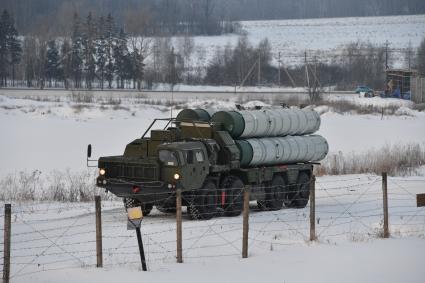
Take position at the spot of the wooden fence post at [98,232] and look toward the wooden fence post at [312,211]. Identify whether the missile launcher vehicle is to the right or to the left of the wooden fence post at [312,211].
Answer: left

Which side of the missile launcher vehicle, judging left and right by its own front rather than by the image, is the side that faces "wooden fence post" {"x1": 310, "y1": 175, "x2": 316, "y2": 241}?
left

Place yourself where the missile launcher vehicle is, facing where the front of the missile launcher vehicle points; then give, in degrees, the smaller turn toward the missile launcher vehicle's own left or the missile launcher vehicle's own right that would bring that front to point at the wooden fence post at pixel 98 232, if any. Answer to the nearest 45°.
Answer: approximately 45° to the missile launcher vehicle's own left

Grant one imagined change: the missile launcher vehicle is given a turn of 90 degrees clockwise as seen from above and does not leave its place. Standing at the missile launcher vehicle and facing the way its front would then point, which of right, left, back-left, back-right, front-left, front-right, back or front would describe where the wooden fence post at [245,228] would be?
back-left

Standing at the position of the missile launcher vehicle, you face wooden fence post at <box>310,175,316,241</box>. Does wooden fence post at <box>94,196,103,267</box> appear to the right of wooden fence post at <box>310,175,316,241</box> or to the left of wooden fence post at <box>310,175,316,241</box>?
right

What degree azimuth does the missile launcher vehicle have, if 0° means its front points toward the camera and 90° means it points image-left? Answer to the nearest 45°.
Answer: approximately 45°
